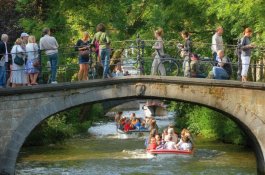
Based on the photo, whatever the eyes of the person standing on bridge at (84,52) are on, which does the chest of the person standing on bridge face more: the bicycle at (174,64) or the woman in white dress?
the woman in white dress

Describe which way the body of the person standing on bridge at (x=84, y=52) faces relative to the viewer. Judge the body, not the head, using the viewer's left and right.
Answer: facing the viewer and to the left of the viewer
